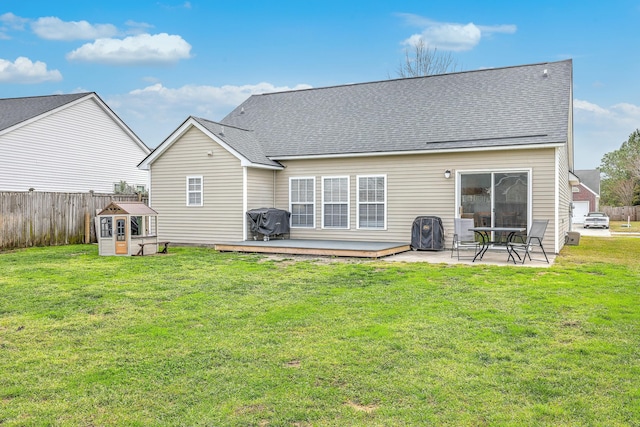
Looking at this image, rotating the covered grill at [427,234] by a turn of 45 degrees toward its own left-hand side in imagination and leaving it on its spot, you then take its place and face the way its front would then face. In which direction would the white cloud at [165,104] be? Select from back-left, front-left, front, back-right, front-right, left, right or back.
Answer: back

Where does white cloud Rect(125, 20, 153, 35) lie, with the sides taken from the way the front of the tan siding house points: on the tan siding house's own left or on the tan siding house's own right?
on the tan siding house's own left

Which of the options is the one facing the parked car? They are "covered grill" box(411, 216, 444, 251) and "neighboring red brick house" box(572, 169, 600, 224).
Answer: the neighboring red brick house

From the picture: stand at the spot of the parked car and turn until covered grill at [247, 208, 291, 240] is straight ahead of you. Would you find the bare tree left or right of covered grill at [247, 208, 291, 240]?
right

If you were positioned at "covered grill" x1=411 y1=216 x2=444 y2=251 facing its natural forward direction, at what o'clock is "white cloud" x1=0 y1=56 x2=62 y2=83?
The white cloud is roughly at 4 o'clock from the covered grill.

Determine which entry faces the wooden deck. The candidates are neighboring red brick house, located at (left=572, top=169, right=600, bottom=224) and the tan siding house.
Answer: the neighboring red brick house

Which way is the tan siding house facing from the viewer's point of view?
away from the camera
